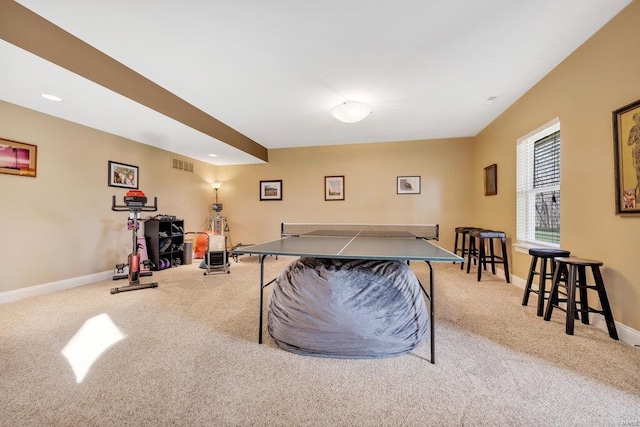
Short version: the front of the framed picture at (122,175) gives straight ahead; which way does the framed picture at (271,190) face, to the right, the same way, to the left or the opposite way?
to the right

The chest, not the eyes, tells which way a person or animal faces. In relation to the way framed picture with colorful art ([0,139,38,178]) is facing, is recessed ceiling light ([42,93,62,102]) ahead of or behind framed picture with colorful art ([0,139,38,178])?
ahead

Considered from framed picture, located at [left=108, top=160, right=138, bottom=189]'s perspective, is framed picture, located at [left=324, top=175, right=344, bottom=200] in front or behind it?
in front

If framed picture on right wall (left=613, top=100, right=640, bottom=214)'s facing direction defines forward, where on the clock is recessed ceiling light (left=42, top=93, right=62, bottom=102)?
The recessed ceiling light is roughly at 12 o'clock from the framed picture on right wall.

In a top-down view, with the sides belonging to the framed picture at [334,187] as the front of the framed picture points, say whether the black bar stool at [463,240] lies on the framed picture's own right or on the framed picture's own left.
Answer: on the framed picture's own left

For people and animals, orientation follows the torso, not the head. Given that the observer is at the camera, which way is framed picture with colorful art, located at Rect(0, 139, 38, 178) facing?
facing the viewer and to the right of the viewer

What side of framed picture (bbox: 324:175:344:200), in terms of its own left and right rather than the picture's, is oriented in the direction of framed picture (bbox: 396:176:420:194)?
left

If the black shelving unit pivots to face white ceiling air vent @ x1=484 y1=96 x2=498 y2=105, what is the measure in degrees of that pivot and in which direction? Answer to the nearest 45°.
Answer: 0° — it already faces it
